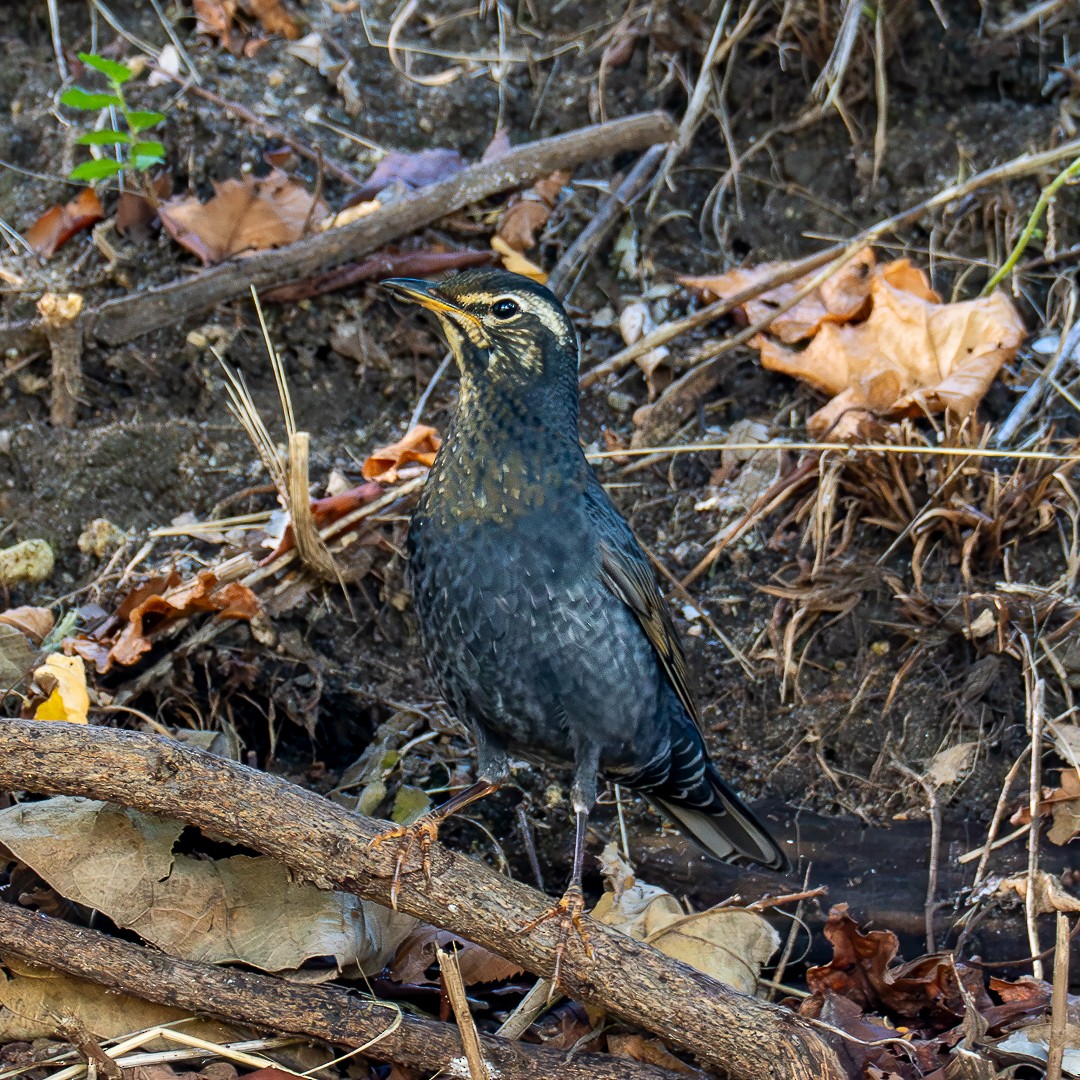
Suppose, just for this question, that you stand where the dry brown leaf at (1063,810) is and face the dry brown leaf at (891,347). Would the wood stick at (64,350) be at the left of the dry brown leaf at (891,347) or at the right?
left

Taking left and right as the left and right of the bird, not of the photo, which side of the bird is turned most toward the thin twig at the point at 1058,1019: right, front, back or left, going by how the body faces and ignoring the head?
left

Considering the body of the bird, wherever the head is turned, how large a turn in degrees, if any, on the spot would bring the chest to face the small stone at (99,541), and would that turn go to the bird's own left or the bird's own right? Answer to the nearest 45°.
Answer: approximately 90° to the bird's own right

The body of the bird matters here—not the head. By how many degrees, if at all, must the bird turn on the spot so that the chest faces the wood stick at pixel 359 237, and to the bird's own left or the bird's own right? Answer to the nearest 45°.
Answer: approximately 135° to the bird's own right

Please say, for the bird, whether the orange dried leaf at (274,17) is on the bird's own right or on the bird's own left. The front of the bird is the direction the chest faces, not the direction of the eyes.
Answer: on the bird's own right

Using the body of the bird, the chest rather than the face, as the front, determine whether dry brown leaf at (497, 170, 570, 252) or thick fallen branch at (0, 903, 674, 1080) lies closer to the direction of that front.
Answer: the thick fallen branch

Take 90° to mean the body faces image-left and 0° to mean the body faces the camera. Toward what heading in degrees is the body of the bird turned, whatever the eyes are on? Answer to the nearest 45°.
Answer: approximately 45°

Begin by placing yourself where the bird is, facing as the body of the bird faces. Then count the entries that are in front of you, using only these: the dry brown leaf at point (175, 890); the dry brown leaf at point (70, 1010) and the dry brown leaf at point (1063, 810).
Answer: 2

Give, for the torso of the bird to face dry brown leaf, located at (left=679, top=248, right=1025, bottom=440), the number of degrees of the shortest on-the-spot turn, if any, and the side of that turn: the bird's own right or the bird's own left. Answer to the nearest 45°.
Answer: approximately 180°
